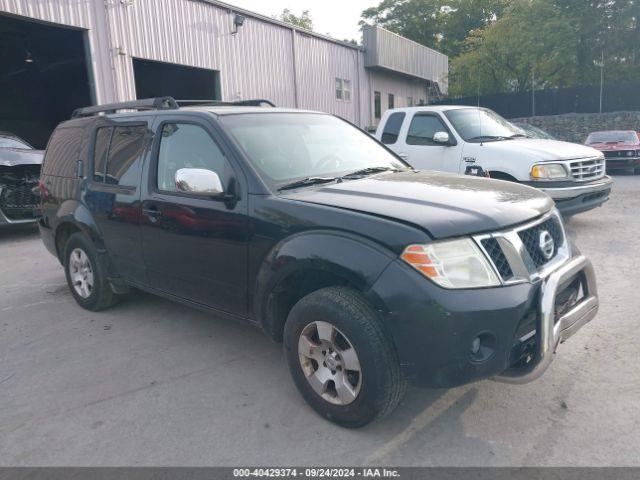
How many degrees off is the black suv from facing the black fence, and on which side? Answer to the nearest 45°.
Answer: approximately 90° to its left

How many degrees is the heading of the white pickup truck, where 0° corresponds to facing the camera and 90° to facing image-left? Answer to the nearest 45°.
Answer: approximately 315°

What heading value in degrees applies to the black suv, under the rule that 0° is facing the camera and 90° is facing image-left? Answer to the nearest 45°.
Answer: approximately 315°

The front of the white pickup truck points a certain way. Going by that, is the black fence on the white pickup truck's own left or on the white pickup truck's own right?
on the white pickup truck's own left

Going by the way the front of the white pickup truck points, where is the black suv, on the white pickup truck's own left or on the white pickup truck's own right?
on the white pickup truck's own right

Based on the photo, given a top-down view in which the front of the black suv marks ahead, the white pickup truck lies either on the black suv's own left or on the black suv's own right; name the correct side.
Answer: on the black suv's own left
